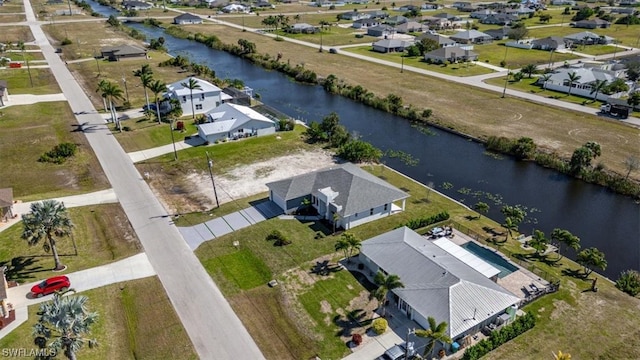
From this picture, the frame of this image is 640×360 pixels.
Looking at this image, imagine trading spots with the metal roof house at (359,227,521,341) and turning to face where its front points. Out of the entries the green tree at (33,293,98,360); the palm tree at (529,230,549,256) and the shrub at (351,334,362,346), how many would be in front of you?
2

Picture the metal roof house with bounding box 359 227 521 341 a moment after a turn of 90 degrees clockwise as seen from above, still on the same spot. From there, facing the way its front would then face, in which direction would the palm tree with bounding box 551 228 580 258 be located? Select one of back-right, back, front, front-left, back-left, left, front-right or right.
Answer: right

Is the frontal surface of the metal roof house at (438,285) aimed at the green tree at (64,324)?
yes

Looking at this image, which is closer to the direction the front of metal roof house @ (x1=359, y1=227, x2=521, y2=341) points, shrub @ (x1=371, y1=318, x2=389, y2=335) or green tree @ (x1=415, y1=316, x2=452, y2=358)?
the shrub

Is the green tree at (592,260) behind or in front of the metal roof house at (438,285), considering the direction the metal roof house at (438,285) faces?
behind

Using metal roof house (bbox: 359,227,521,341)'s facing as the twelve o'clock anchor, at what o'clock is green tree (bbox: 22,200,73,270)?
The green tree is roughly at 1 o'clock from the metal roof house.

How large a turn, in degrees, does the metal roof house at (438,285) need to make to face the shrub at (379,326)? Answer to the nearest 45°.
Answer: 0° — it already faces it

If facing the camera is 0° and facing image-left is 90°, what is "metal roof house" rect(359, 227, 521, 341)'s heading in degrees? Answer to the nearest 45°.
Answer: approximately 45°
